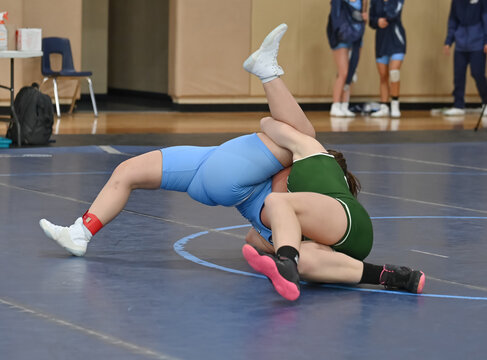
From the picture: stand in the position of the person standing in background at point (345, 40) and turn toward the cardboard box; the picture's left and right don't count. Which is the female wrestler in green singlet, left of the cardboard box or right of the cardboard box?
left

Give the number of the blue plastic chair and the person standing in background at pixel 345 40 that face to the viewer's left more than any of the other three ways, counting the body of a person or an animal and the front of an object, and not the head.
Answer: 0

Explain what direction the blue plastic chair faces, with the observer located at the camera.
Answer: facing the viewer and to the right of the viewer

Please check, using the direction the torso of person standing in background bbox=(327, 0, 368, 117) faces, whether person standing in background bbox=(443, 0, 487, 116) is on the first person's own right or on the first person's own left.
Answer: on the first person's own left

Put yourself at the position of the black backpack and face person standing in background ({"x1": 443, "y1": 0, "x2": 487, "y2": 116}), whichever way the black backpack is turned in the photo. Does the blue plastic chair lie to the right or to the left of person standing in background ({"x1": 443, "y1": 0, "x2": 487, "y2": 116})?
left

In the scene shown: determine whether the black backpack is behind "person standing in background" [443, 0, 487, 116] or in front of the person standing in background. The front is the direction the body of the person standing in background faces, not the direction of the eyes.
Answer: in front

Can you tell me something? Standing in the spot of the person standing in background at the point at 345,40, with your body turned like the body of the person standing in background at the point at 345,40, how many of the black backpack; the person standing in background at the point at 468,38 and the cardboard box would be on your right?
2

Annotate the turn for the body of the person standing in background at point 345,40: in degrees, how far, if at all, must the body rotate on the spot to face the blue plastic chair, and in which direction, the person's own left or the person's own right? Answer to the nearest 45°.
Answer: approximately 135° to the person's own right

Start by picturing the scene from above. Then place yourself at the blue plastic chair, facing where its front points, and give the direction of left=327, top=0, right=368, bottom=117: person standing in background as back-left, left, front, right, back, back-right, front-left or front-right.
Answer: front-left

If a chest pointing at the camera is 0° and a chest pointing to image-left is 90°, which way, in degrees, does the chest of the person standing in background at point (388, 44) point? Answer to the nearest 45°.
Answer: approximately 45°
